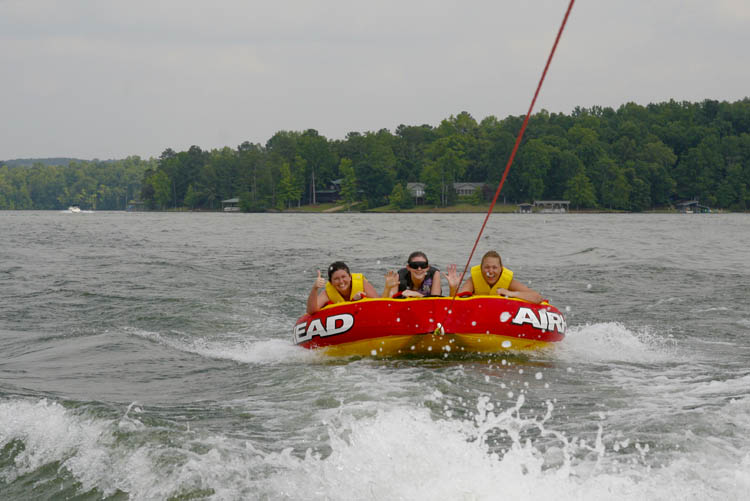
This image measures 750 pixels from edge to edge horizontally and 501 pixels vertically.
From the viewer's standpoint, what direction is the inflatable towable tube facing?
toward the camera
